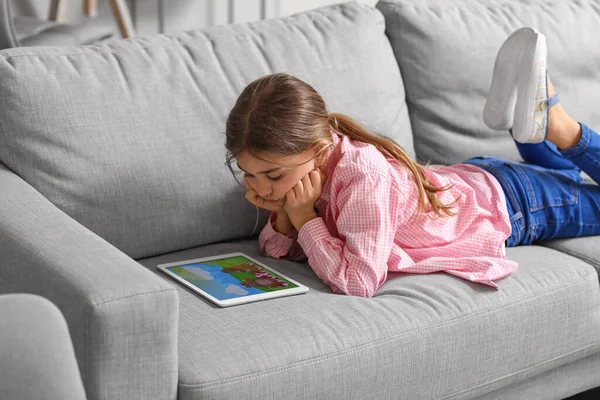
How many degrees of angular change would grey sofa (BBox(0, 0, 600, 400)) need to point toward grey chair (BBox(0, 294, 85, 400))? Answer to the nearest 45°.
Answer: approximately 45° to its right

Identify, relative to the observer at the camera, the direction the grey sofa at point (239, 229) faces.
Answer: facing the viewer and to the right of the viewer
